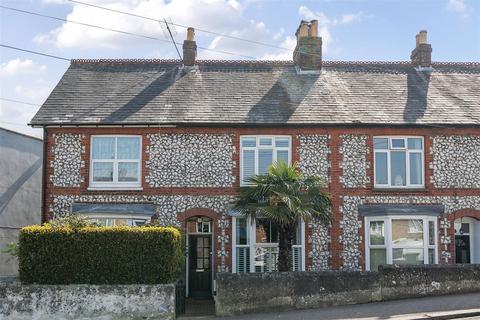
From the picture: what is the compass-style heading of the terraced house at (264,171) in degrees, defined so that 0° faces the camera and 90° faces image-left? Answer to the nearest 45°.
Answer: approximately 0°

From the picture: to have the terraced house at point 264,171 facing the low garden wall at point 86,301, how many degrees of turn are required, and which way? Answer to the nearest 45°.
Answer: approximately 45° to its right

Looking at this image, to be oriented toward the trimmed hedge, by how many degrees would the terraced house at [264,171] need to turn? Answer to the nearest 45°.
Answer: approximately 45° to its right

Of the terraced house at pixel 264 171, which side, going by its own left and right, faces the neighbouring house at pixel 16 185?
right

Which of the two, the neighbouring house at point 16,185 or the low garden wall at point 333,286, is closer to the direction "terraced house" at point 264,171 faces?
the low garden wall

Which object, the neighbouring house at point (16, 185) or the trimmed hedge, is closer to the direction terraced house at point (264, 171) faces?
the trimmed hedge
